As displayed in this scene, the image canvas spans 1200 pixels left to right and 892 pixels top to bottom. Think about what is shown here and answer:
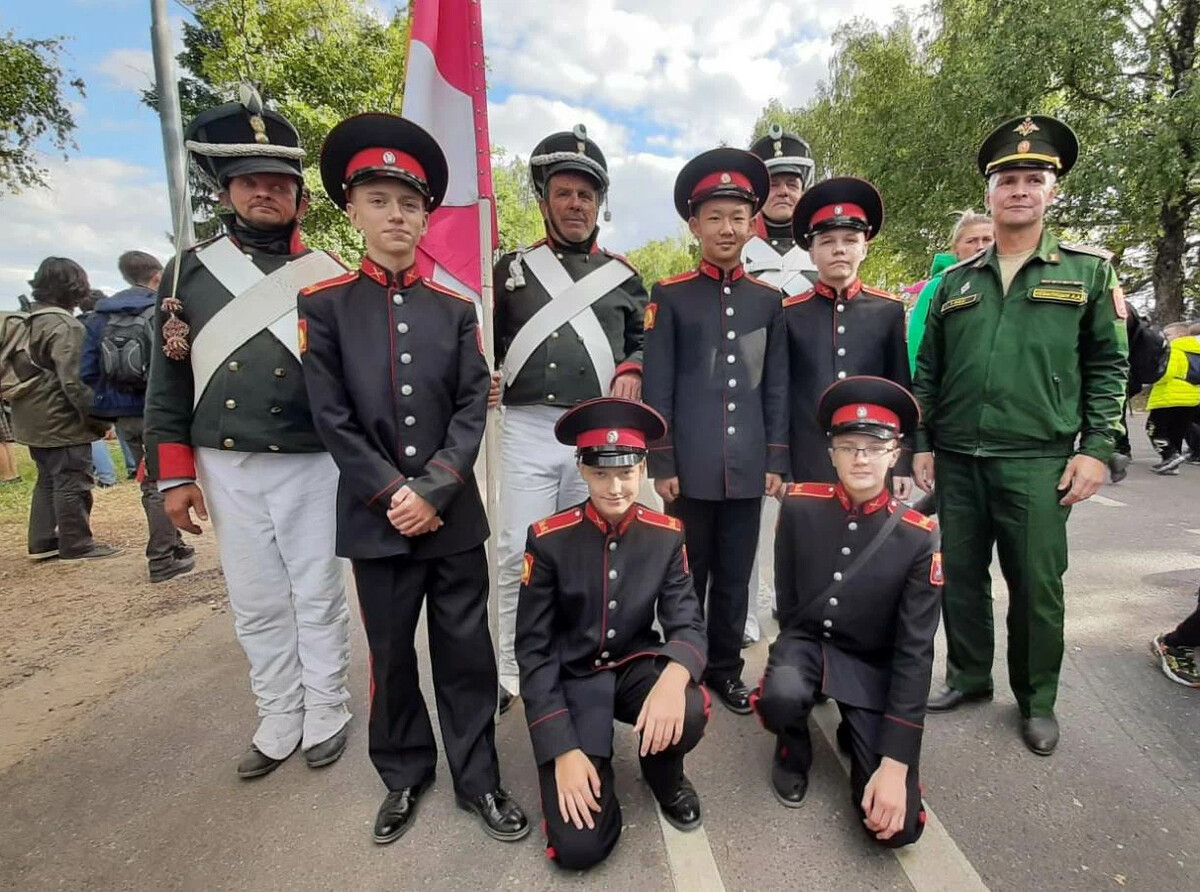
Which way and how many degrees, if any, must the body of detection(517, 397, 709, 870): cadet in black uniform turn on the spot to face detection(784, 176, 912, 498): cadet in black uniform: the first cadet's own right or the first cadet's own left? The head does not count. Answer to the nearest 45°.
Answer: approximately 135° to the first cadet's own left

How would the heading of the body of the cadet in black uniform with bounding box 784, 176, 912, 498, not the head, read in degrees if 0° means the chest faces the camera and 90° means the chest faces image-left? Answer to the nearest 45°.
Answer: approximately 0°

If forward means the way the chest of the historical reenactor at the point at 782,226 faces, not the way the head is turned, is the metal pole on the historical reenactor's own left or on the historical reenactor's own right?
on the historical reenactor's own right

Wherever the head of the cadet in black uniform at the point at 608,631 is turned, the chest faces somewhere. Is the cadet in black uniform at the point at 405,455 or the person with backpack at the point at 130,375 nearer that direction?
the cadet in black uniform
